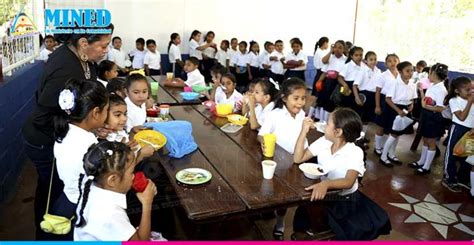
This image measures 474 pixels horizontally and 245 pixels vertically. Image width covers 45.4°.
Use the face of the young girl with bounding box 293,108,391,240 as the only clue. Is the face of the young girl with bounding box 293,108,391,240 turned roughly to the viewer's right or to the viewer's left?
to the viewer's left

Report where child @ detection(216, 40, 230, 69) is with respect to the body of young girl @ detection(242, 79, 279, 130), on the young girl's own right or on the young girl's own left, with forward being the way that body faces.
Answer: on the young girl's own right

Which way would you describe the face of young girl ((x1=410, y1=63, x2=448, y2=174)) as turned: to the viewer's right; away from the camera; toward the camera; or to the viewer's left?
to the viewer's left

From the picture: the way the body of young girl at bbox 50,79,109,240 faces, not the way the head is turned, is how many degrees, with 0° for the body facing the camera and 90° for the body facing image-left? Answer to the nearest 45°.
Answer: approximately 225°

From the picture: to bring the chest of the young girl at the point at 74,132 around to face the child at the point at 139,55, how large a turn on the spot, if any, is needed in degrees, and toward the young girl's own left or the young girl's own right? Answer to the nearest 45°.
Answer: approximately 45° to the young girl's own left

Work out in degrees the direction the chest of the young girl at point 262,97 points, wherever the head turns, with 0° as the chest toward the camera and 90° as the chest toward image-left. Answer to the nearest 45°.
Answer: approximately 90°

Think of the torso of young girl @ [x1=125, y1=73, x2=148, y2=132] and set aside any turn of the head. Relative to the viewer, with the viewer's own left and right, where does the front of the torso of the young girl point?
facing the viewer and to the right of the viewer

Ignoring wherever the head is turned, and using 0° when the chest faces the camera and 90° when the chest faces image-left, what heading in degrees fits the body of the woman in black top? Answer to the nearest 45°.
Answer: approximately 270°

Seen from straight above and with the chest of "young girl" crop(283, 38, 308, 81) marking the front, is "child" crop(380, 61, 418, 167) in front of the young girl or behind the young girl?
in front
